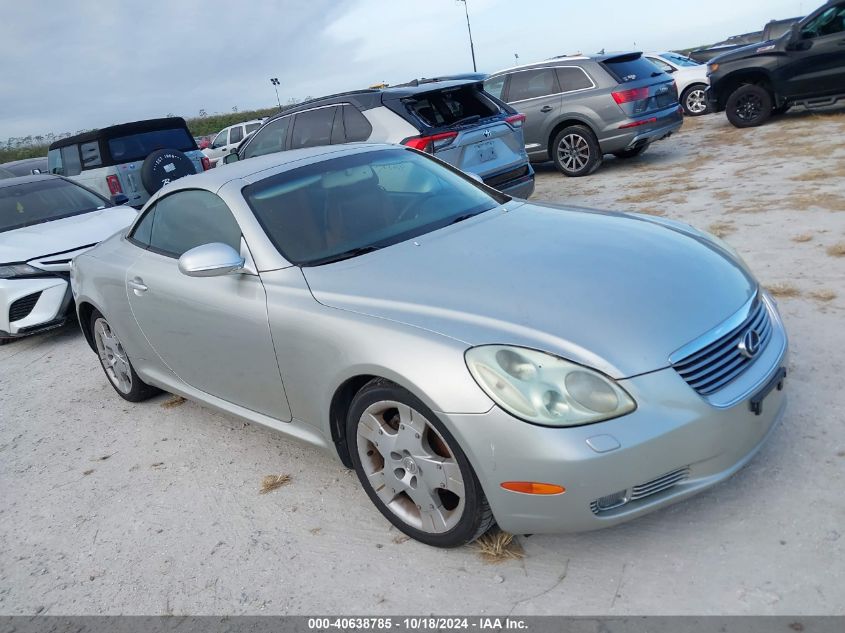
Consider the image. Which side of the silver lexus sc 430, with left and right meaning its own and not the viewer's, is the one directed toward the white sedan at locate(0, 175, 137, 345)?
back

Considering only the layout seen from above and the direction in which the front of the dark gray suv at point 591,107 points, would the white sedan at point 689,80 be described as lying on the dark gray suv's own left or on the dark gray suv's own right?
on the dark gray suv's own right

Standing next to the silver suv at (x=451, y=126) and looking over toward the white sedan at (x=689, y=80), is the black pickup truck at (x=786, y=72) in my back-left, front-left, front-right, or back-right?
front-right

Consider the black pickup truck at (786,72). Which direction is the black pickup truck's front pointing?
to the viewer's left

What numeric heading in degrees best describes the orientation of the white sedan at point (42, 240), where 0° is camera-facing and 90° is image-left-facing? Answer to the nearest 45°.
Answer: approximately 315°

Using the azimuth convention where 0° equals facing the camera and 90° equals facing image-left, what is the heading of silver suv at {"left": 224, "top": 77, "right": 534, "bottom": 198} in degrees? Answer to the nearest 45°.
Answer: approximately 135°

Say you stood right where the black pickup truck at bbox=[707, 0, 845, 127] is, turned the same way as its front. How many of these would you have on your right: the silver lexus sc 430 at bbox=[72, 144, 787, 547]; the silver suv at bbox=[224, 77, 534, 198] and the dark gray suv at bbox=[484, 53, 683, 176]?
0

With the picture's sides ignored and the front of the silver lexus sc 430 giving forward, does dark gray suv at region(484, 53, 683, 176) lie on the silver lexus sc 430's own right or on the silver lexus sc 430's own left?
on the silver lexus sc 430's own left

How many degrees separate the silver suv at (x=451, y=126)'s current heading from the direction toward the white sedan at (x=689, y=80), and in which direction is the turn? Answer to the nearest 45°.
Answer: approximately 90° to its right

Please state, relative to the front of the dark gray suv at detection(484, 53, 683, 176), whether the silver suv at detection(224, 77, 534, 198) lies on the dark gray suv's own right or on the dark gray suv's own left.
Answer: on the dark gray suv's own left

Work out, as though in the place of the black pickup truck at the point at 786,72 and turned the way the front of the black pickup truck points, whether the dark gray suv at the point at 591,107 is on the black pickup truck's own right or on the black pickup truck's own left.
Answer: on the black pickup truck's own left

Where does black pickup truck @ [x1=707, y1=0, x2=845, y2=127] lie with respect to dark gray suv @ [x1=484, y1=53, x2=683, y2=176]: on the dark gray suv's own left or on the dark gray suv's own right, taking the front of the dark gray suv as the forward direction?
on the dark gray suv's own right

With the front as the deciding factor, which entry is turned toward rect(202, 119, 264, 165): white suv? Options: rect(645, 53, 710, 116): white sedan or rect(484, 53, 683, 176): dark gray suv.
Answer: the dark gray suv

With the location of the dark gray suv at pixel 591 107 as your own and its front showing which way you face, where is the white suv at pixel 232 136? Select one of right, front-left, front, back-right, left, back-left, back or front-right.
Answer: front

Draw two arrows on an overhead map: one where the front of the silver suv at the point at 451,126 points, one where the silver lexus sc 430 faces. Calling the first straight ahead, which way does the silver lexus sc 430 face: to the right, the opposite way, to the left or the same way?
the opposite way

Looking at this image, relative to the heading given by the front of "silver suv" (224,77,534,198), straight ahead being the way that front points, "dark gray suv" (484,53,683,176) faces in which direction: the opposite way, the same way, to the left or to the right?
the same way
